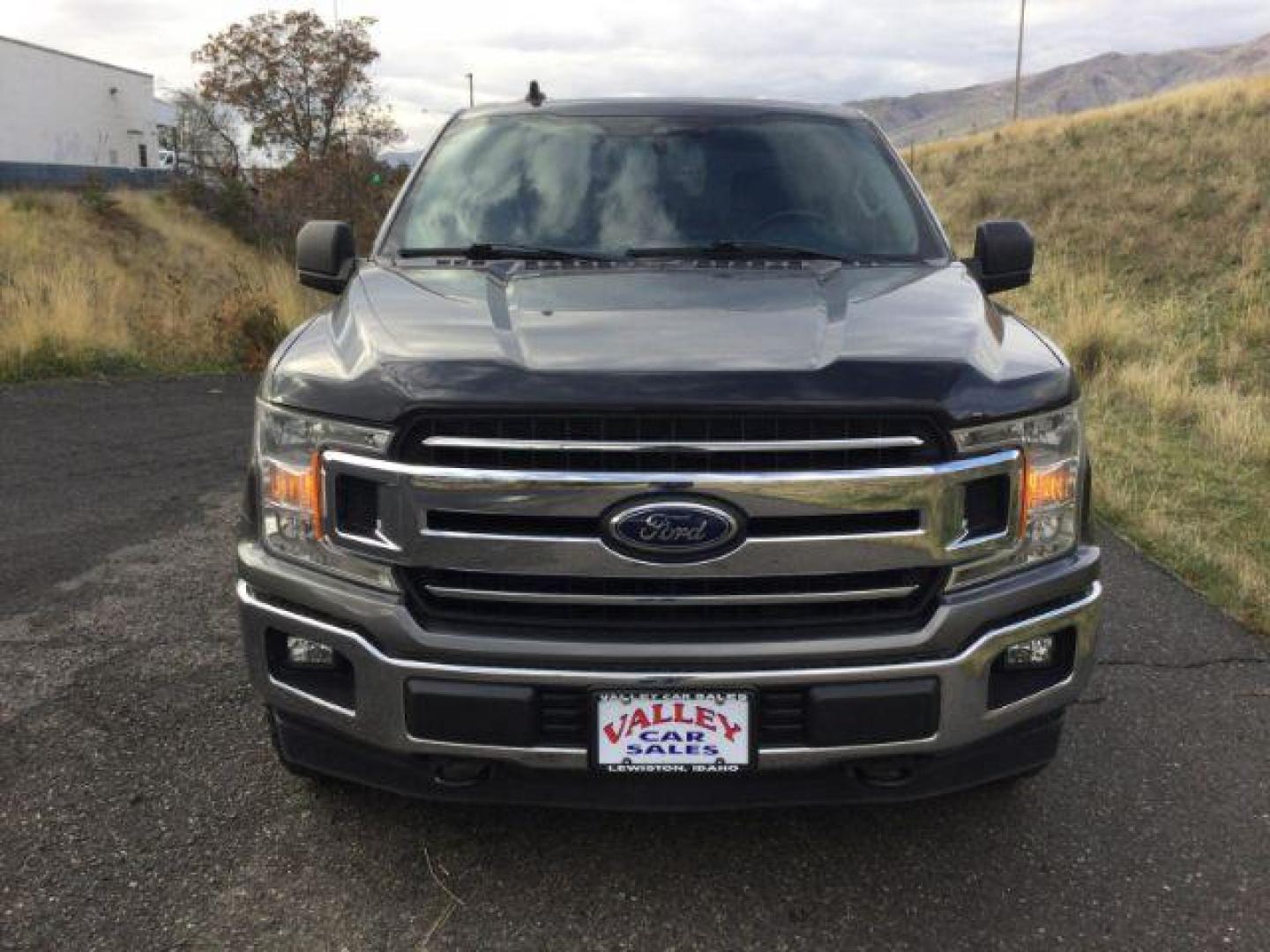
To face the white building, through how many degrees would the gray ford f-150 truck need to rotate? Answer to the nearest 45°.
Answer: approximately 135° to its right

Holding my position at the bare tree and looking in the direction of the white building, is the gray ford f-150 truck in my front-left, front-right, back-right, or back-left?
back-left

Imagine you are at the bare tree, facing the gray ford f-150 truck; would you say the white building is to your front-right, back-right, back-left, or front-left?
back-right

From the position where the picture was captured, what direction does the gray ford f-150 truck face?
facing the viewer

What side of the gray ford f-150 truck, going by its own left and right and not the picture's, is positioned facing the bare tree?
back
